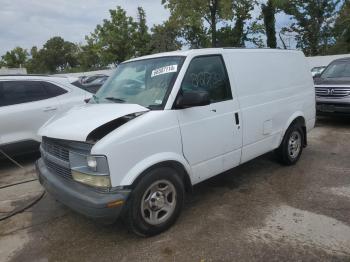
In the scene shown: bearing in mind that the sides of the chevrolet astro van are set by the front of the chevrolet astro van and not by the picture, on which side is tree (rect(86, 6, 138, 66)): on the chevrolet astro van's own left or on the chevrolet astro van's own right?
on the chevrolet astro van's own right

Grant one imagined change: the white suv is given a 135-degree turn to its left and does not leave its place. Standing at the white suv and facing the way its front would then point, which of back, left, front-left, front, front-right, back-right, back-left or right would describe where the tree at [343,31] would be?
left

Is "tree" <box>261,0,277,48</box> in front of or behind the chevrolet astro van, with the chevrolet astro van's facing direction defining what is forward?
behind

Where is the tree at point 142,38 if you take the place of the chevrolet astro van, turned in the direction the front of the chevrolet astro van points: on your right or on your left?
on your right

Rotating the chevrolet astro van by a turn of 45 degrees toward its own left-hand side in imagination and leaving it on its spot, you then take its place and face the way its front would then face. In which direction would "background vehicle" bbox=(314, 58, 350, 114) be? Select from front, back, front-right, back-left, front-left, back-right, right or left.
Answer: back-left

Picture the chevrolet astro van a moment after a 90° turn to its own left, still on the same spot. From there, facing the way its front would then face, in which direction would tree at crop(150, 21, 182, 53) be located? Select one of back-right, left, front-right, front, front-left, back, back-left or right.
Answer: back-left

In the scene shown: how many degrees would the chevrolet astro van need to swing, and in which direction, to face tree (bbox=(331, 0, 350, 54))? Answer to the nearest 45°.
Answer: approximately 180°
